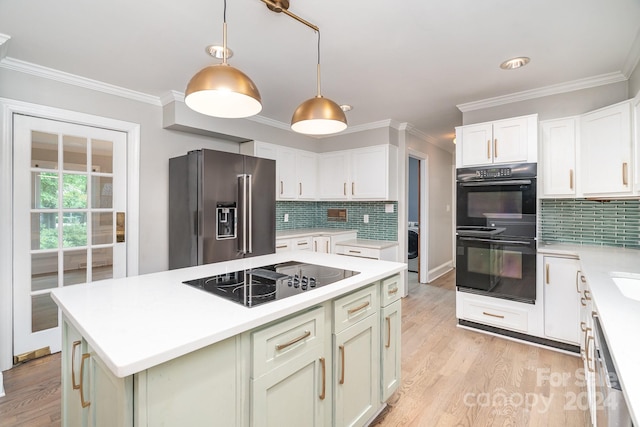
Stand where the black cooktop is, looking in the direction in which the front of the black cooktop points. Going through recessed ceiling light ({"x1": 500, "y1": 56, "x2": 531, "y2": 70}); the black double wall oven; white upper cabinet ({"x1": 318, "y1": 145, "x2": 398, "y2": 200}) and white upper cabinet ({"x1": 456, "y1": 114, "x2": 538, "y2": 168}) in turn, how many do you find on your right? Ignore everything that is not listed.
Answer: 0

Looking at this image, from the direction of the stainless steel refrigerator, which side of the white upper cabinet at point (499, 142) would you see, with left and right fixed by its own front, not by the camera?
front

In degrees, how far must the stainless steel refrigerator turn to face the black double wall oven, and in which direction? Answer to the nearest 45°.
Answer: approximately 45° to its left

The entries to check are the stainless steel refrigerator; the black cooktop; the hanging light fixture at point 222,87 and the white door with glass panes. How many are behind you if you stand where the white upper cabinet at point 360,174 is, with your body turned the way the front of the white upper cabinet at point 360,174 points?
0

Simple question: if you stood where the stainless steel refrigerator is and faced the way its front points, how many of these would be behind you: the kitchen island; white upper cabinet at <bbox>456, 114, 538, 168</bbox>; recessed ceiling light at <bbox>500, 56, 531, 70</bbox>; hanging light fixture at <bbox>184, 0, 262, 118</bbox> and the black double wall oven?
0

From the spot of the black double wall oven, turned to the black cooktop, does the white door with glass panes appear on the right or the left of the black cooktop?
right

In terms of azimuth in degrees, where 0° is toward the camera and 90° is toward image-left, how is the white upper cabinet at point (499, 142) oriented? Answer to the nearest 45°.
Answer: approximately 45°

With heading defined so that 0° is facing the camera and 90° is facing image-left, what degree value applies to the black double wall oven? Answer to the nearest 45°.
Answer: approximately 45°

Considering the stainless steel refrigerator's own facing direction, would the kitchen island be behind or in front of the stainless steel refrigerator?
in front

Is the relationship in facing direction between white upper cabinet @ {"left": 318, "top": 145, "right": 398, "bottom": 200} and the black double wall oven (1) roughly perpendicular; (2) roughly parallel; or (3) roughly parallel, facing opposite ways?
roughly parallel

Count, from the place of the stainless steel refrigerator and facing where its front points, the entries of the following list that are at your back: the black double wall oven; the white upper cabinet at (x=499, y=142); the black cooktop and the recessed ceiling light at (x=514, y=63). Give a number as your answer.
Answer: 0

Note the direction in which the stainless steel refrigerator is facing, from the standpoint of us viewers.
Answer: facing the viewer and to the right of the viewer

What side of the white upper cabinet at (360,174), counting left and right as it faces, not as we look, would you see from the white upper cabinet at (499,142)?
left

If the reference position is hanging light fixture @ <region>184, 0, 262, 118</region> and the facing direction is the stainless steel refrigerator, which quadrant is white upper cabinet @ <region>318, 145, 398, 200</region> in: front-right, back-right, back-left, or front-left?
front-right

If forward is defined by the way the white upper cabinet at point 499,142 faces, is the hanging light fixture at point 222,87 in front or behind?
in front

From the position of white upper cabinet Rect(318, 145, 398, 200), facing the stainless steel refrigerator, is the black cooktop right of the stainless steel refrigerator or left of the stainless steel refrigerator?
left
